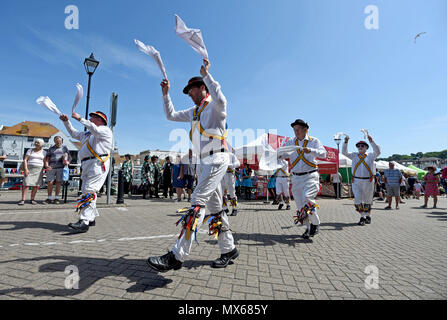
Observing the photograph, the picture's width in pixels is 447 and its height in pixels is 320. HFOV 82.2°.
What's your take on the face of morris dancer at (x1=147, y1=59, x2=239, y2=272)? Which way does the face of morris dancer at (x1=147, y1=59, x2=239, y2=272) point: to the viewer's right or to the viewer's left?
to the viewer's left

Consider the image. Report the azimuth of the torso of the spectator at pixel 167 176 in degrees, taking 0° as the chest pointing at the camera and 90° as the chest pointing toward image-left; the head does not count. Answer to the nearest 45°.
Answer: approximately 0°

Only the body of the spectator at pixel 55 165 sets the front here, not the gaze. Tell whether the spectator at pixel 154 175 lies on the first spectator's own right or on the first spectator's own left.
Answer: on the first spectator's own left

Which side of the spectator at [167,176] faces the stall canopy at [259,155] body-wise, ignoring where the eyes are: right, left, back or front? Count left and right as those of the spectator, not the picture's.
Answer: left

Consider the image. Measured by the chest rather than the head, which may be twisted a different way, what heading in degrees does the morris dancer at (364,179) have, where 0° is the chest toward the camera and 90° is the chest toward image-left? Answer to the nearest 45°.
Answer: approximately 0°
